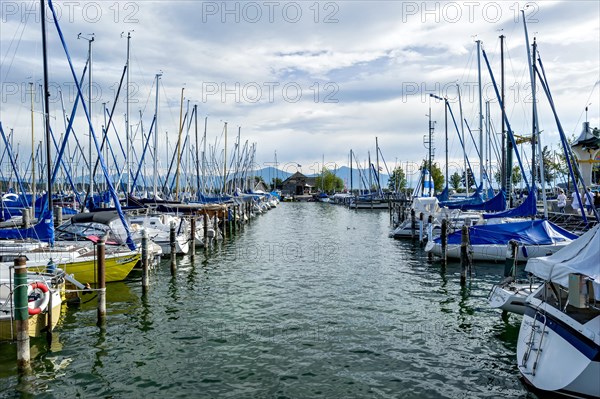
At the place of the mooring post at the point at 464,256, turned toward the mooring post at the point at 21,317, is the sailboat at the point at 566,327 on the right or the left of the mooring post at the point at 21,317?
left

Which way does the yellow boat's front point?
to the viewer's right

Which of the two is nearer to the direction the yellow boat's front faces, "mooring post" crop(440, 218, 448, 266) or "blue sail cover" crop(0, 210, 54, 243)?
the mooring post
